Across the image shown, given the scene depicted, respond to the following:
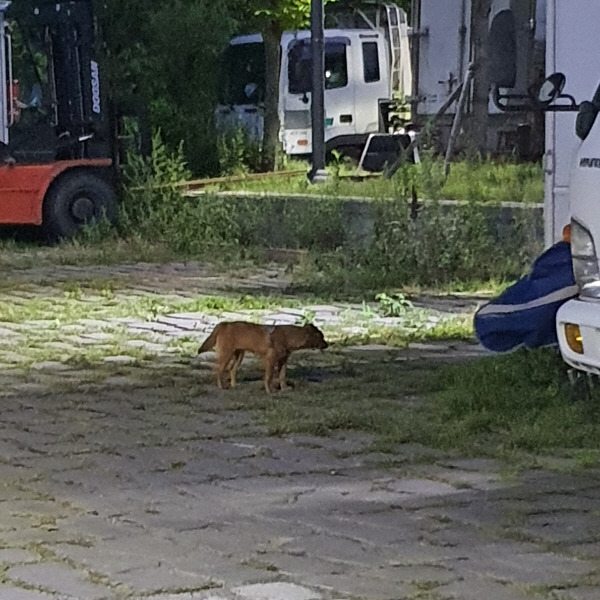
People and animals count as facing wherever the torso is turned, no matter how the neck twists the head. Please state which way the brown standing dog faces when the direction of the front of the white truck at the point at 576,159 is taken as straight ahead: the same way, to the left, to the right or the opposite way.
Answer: to the left

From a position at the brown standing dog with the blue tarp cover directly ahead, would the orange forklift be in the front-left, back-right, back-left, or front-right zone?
back-left

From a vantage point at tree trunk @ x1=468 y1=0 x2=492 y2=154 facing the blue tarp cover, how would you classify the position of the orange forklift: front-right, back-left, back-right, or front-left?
front-right

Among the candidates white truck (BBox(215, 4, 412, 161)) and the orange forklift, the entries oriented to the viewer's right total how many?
1

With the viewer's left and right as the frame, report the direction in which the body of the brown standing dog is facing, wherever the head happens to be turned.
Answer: facing to the right of the viewer

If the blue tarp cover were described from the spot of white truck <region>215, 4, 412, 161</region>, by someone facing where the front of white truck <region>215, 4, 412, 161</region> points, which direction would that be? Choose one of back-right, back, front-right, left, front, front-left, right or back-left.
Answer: front-left

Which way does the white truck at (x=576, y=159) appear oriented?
toward the camera

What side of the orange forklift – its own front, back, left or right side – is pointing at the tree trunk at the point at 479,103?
front

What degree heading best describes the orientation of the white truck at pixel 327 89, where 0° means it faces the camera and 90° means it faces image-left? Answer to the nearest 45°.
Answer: approximately 45°

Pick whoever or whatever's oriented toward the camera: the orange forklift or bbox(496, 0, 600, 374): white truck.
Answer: the white truck

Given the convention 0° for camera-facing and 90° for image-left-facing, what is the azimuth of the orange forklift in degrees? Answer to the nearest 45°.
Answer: approximately 270°

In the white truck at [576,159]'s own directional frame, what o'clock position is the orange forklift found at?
The orange forklift is roughly at 5 o'clock from the white truck.

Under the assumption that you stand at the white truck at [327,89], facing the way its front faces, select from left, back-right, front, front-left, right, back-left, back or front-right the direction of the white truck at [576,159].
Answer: front-left

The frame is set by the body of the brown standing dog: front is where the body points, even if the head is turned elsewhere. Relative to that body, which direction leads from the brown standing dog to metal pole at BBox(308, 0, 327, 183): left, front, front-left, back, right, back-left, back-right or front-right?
left

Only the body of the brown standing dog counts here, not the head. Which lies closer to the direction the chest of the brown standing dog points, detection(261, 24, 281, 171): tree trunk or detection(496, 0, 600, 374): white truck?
the white truck

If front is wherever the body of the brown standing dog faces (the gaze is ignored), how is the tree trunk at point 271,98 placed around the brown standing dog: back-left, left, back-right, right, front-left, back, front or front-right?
left
